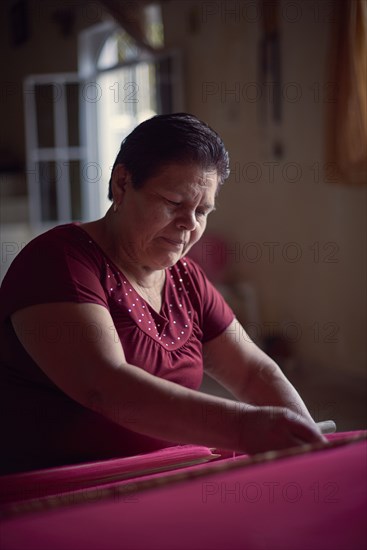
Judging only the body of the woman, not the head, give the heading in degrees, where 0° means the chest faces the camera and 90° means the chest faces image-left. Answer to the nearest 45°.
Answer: approximately 315°

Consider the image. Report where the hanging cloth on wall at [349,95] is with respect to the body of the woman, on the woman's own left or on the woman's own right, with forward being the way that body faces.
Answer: on the woman's own left

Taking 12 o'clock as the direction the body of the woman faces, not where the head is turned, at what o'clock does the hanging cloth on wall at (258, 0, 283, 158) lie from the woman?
The hanging cloth on wall is roughly at 8 o'clock from the woman.
